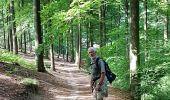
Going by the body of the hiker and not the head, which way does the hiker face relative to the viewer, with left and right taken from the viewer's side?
facing the viewer and to the left of the viewer
